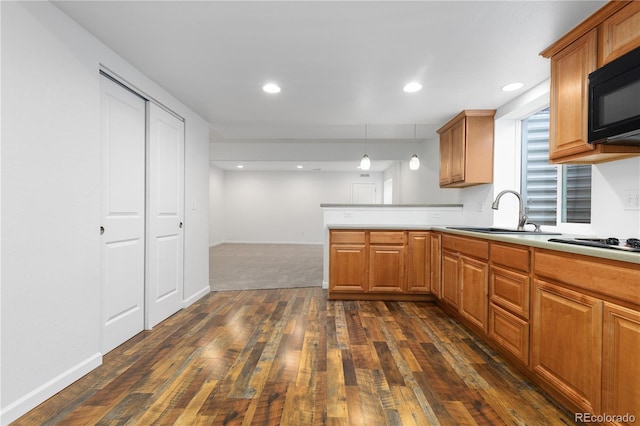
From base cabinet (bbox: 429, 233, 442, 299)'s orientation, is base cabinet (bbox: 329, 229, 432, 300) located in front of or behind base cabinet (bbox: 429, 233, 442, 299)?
in front

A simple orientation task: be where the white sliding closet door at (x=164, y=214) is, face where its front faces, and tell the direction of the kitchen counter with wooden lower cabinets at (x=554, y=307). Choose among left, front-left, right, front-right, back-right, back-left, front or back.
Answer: front

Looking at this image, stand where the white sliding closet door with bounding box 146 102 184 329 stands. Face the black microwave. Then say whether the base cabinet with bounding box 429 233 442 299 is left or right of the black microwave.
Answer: left

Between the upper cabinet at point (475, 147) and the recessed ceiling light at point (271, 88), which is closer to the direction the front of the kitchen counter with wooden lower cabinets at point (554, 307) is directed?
the recessed ceiling light

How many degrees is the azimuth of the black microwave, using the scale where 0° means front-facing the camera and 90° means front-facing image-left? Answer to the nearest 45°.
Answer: approximately 45°

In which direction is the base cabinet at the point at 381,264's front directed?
toward the camera

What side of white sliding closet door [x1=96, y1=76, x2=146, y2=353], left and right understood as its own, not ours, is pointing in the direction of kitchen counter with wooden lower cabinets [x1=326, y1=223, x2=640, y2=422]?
front

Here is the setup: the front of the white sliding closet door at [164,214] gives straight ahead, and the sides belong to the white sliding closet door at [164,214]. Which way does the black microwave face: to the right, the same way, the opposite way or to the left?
the opposite way

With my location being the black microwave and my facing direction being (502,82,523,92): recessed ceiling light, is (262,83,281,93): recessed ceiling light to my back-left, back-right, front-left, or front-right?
front-left

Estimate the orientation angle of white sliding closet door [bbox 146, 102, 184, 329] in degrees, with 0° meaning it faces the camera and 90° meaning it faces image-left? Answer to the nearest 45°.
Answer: approximately 315°

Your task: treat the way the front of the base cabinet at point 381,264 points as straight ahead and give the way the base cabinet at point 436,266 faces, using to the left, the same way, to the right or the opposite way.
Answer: to the right

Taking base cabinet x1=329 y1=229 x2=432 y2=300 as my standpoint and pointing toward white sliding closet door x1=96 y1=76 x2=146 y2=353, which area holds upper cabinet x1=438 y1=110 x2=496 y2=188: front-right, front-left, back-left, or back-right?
back-left

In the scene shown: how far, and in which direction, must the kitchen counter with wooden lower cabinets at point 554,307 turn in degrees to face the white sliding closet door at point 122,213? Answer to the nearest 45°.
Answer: approximately 45° to its right

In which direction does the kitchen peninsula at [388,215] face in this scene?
toward the camera
